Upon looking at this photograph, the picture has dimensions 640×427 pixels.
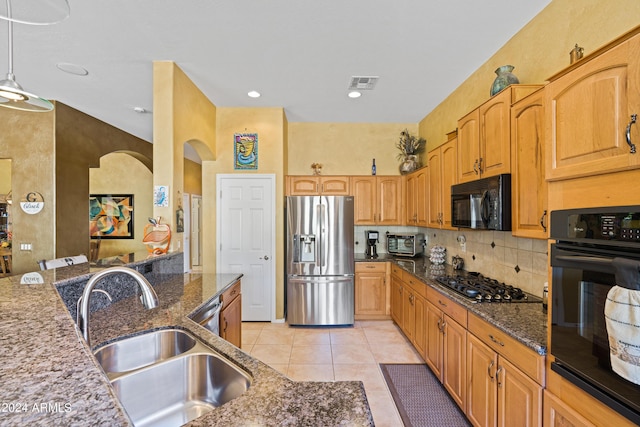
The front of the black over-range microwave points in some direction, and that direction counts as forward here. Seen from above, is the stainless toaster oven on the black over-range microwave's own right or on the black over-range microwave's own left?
on the black over-range microwave's own right

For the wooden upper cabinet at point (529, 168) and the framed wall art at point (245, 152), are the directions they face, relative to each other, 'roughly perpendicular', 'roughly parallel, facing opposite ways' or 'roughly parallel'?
roughly perpendicular

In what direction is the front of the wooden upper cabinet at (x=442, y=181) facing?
to the viewer's left

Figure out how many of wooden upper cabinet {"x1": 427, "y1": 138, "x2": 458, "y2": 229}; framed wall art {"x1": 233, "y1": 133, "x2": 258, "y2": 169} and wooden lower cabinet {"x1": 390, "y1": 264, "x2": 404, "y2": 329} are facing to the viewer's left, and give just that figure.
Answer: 2

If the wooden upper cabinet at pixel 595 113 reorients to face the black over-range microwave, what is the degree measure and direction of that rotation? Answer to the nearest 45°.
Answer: approximately 90° to its right

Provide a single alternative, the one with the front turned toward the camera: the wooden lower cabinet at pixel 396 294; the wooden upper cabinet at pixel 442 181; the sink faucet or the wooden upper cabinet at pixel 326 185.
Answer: the wooden upper cabinet at pixel 326 185

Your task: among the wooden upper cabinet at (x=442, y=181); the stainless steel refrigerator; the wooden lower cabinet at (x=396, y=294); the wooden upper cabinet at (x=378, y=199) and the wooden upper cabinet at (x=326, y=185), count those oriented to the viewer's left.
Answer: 2

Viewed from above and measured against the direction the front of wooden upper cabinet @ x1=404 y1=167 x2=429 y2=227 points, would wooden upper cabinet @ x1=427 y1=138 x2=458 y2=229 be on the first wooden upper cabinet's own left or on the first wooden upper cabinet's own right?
on the first wooden upper cabinet's own left

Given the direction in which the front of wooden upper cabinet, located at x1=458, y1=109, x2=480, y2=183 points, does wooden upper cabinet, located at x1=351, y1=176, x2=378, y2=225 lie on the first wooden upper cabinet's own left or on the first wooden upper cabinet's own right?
on the first wooden upper cabinet's own right

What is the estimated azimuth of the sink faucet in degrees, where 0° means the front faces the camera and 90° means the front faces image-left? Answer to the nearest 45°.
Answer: approximately 270°

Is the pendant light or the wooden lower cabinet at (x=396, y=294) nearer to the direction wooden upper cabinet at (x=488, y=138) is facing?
the pendant light

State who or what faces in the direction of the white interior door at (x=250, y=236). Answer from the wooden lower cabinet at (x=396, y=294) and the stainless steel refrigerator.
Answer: the wooden lower cabinet
